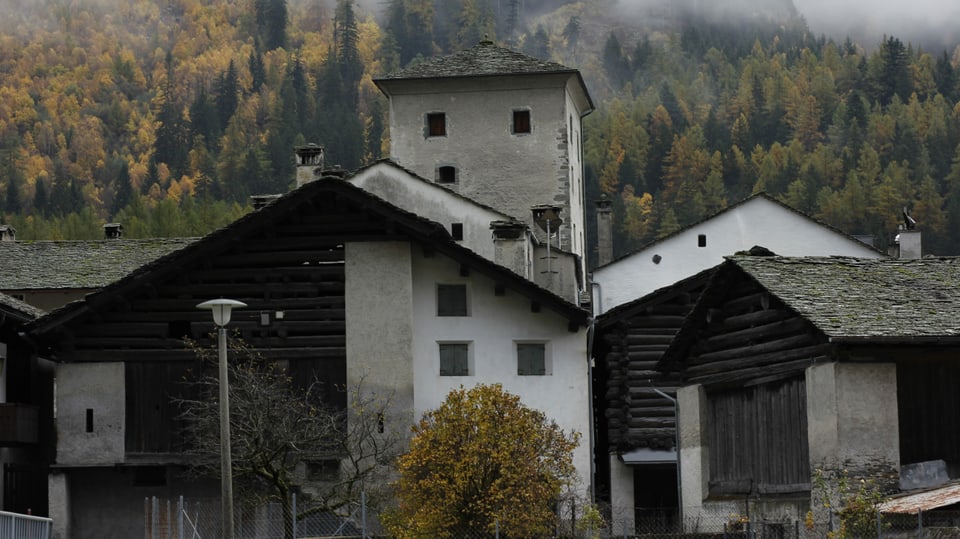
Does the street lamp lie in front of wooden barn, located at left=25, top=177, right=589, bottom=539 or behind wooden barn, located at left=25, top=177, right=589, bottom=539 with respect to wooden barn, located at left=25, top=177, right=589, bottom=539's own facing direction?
in front

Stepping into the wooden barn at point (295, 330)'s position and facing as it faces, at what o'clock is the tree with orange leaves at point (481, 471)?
The tree with orange leaves is roughly at 11 o'clock from the wooden barn.

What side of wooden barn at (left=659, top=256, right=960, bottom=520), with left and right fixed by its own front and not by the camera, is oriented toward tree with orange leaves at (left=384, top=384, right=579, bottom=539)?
right

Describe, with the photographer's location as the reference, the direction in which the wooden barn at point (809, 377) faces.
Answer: facing the viewer and to the left of the viewer

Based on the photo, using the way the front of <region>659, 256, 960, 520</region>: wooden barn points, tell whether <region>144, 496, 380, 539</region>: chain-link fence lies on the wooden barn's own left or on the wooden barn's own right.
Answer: on the wooden barn's own right

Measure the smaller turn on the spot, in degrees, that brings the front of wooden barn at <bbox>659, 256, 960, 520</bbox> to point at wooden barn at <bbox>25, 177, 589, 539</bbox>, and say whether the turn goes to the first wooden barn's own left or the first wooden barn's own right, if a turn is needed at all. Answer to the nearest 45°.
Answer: approximately 90° to the first wooden barn's own right

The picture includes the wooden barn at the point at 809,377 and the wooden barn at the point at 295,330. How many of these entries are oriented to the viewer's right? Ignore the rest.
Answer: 0

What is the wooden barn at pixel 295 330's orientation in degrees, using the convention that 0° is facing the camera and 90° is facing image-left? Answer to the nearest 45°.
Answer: approximately 0°
